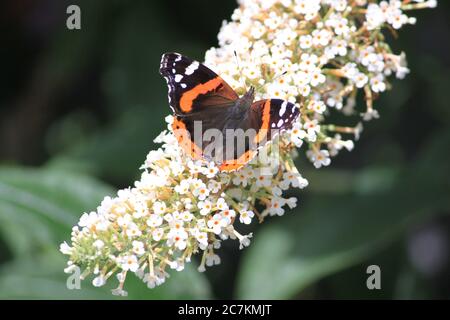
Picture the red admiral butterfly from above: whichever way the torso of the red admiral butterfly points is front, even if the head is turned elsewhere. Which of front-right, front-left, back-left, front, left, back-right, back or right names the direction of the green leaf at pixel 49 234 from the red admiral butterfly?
left

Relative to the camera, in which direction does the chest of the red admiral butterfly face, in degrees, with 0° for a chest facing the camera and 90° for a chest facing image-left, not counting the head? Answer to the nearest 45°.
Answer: approximately 225°
